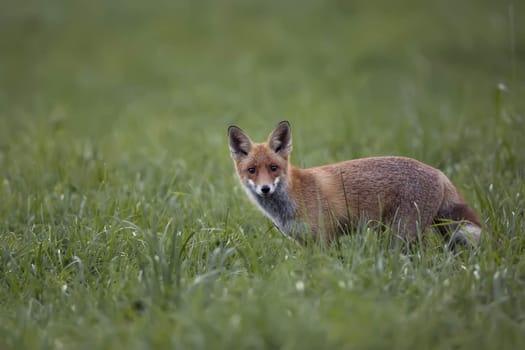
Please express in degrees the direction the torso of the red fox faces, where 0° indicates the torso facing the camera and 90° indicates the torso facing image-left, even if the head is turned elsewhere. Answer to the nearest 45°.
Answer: approximately 90°
